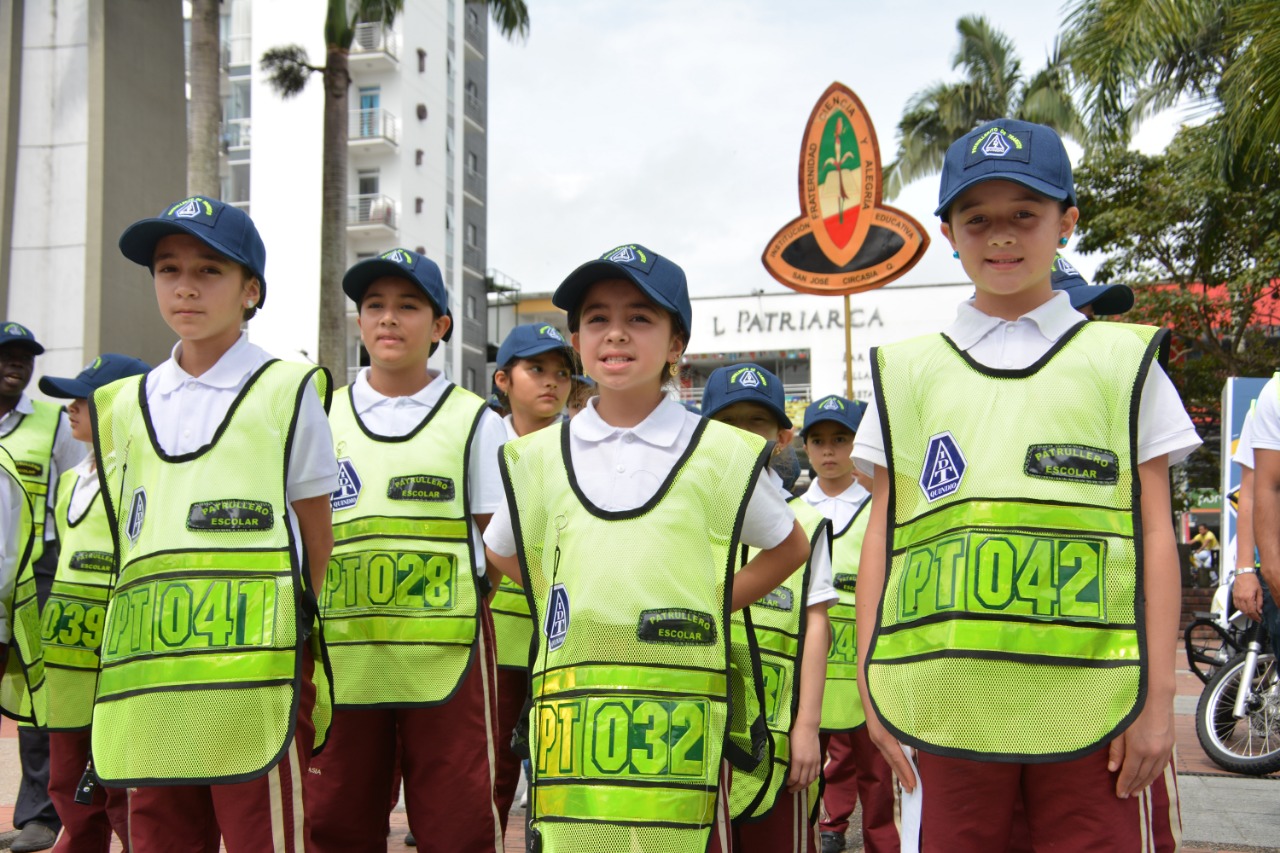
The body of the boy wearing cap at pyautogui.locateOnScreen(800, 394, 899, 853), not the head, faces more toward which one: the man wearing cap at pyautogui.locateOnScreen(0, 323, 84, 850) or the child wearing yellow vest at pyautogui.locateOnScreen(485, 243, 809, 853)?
the child wearing yellow vest

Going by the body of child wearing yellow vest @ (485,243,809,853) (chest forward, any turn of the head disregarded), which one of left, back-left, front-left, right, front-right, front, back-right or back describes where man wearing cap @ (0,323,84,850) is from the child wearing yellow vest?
back-right

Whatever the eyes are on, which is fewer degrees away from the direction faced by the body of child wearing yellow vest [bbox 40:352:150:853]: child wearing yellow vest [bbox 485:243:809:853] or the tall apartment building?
the child wearing yellow vest

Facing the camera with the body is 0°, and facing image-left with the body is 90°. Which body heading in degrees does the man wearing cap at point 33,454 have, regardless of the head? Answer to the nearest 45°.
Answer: approximately 0°

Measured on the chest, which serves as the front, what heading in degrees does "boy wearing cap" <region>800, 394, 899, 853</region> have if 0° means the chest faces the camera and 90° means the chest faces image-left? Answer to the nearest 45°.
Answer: approximately 0°

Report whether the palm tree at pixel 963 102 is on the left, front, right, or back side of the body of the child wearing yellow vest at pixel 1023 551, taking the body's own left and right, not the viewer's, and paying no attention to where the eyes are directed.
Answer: back
